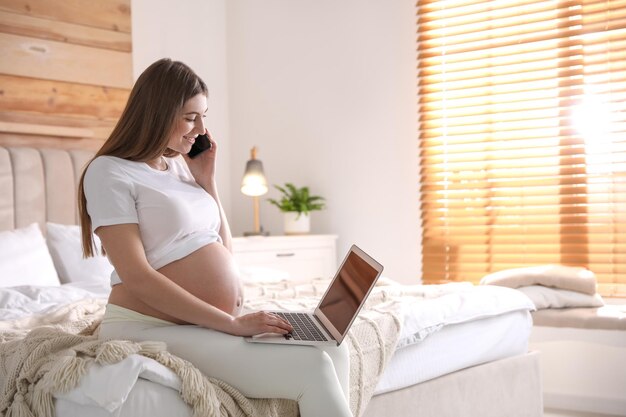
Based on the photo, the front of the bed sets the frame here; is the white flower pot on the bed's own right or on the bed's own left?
on the bed's own left

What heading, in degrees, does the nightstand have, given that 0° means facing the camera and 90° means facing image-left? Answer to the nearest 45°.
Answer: approximately 0°

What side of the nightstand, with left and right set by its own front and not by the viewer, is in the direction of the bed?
front

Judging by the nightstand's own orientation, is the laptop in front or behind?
in front

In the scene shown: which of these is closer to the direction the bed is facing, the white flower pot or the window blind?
the window blind

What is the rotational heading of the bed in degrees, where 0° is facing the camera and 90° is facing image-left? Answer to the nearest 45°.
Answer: approximately 315°

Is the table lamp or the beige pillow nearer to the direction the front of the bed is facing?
the beige pillow

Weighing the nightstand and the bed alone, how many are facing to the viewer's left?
0

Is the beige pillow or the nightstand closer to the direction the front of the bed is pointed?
the beige pillow

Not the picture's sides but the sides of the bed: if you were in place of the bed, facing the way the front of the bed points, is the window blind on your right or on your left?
on your left

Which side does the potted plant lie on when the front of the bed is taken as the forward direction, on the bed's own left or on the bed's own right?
on the bed's own left
